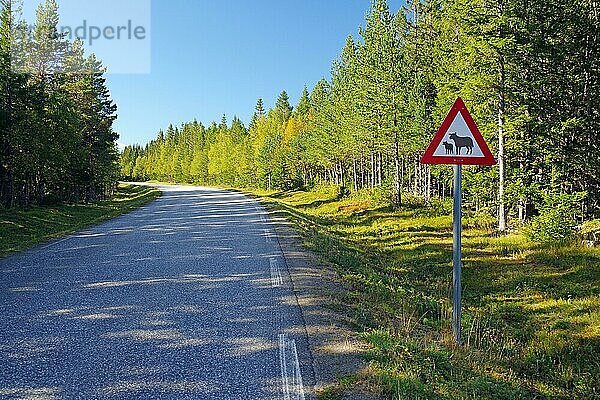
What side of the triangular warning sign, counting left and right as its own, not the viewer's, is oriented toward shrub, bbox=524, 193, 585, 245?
back

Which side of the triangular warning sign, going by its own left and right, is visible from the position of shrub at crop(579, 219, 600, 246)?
back

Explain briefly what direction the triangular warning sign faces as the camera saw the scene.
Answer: facing the viewer
